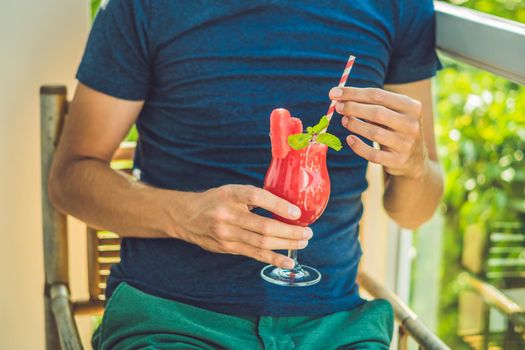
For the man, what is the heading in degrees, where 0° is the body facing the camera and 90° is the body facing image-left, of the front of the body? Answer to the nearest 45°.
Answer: approximately 0°

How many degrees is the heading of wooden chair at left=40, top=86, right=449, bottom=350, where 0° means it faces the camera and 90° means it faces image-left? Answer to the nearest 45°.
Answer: approximately 315°
